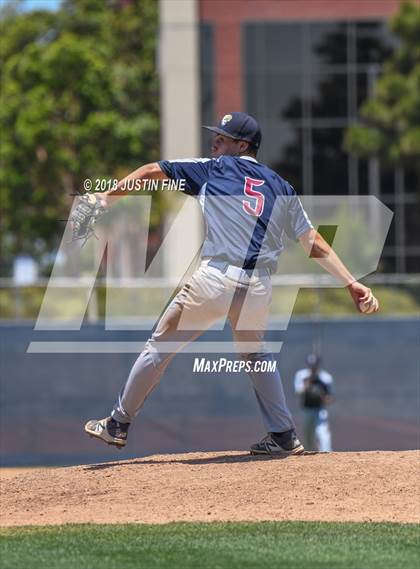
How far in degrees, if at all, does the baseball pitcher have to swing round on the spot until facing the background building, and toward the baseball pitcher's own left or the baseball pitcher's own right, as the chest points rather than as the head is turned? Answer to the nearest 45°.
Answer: approximately 45° to the baseball pitcher's own right

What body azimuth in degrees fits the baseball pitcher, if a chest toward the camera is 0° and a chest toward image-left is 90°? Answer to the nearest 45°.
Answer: approximately 135°

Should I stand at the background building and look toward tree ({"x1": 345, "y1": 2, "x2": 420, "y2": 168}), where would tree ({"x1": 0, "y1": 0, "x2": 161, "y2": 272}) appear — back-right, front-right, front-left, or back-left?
back-right

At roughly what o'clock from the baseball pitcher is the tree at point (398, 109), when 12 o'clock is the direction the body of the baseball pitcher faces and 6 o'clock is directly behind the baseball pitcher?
The tree is roughly at 2 o'clock from the baseball pitcher.
